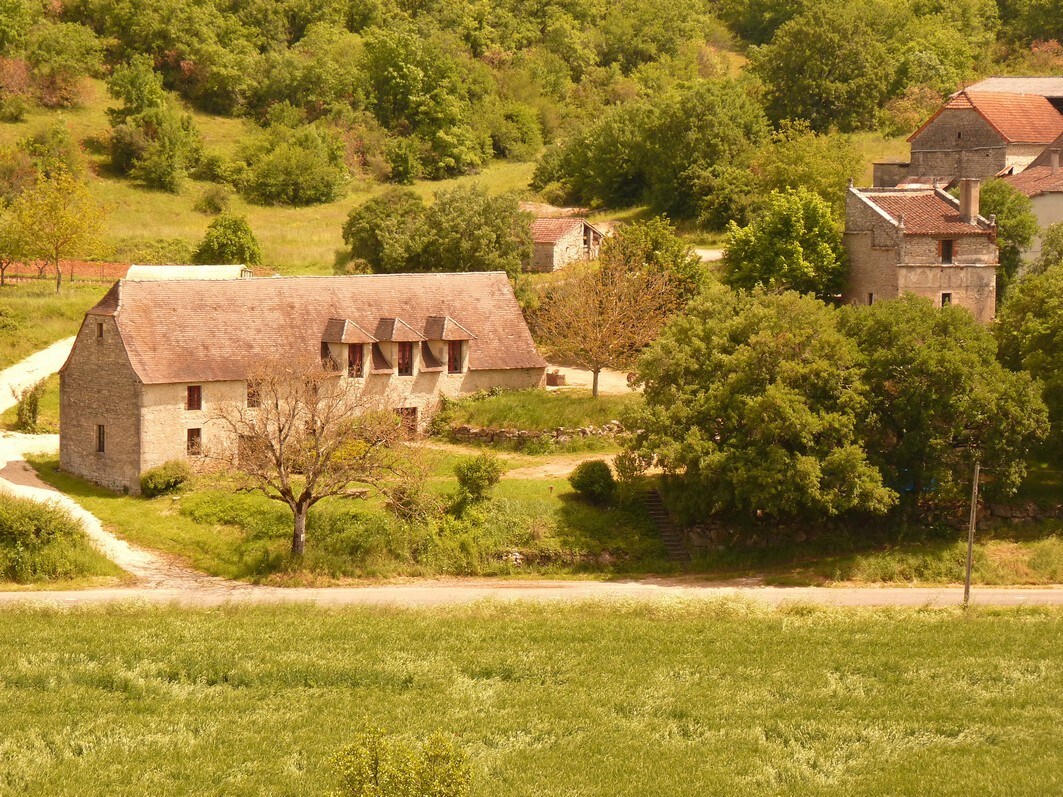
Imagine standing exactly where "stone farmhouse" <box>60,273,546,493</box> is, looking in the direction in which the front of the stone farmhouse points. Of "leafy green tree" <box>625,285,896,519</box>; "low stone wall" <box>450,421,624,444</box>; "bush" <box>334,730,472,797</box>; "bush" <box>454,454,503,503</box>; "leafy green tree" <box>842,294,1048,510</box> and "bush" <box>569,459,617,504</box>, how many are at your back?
0

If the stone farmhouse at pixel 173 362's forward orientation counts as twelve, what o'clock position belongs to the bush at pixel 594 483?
The bush is roughly at 11 o'clock from the stone farmhouse.

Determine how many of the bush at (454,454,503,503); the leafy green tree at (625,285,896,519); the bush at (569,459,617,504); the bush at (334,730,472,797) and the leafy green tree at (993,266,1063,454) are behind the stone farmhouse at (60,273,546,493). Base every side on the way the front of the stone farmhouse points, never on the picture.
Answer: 0

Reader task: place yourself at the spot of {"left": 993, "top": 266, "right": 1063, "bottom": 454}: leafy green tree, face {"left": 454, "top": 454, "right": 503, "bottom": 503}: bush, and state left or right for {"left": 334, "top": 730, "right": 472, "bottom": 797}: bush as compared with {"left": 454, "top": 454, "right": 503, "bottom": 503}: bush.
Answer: left

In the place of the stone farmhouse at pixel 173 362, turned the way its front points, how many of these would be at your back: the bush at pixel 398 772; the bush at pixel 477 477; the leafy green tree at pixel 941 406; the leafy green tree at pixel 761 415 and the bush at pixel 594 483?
0

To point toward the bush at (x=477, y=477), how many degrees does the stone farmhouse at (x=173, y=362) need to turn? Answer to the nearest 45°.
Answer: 0° — it already faces it

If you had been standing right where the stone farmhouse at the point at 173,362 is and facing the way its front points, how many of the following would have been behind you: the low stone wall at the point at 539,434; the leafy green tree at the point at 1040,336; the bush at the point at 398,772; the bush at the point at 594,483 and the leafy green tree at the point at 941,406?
0

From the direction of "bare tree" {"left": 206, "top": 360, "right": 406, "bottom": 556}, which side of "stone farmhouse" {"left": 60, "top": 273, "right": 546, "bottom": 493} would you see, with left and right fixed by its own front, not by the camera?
front

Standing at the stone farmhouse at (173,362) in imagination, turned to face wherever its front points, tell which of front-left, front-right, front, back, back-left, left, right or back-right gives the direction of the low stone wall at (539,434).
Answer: front-left

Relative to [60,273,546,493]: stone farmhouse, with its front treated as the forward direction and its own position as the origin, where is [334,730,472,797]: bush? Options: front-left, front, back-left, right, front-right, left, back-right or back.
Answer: front-right

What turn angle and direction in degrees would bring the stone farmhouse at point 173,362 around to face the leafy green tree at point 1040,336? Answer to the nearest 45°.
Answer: approximately 45° to its left

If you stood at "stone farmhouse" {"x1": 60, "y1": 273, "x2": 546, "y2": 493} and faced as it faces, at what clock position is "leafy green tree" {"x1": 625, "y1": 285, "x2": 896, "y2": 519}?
The leafy green tree is roughly at 11 o'clock from the stone farmhouse.

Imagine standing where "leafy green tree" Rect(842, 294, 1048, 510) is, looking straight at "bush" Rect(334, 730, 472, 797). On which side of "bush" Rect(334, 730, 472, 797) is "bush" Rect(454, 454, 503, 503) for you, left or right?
right

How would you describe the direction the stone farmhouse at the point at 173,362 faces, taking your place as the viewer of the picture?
facing the viewer and to the right of the viewer

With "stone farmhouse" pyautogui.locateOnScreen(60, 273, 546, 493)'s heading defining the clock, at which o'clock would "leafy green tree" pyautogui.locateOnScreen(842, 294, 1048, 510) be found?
The leafy green tree is roughly at 11 o'clock from the stone farmhouse.
